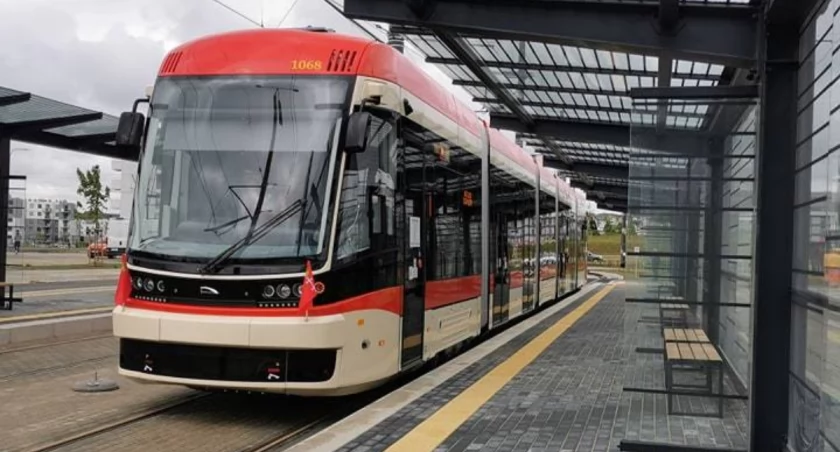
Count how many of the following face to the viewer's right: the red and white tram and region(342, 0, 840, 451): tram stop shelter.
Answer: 0

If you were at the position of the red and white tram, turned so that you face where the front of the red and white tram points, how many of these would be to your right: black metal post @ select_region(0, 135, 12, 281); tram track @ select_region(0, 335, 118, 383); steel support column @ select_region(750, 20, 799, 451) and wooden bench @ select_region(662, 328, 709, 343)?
2

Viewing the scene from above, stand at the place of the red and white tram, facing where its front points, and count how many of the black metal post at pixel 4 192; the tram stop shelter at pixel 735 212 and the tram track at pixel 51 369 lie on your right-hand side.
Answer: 2

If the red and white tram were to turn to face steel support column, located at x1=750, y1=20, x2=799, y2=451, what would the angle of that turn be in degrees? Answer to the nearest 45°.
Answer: approximately 90° to its left

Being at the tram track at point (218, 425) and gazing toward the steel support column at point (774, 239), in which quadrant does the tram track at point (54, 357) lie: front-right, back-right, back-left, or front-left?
back-left

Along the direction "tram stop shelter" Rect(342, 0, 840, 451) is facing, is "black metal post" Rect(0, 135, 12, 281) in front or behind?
in front

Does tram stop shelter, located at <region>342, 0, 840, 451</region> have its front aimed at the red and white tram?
yes

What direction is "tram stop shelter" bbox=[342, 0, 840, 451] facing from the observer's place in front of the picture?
facing to the left of the viewer

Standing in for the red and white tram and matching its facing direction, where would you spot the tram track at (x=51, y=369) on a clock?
The tram track is roughly at 1 o'clock from the red and white tram.

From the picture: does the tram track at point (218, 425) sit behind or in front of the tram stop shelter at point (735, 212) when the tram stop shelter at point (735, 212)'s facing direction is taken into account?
in front
